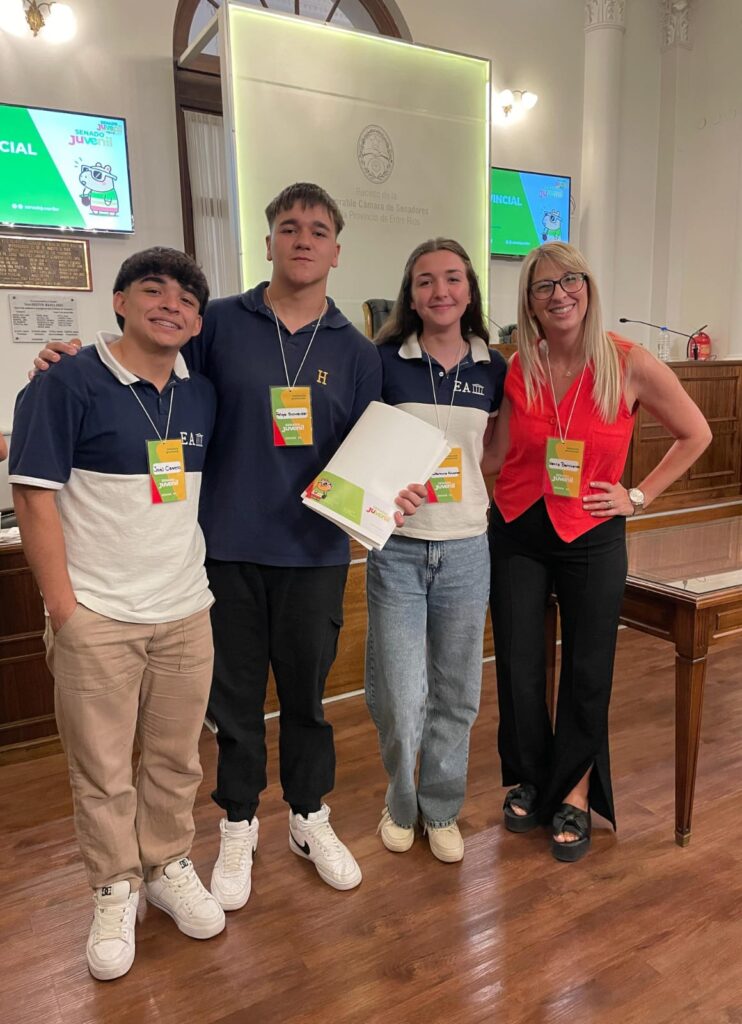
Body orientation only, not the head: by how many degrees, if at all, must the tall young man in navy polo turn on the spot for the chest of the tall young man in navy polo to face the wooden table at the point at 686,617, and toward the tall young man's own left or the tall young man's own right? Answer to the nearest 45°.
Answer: approximately 90° to the tall young man's own left

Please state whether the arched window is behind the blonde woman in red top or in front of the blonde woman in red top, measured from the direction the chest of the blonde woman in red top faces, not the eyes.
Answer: behind

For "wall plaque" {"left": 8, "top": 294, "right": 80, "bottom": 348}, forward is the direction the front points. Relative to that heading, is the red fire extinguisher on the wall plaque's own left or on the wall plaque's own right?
on the wall plaque's own left

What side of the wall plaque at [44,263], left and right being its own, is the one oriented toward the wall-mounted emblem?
left

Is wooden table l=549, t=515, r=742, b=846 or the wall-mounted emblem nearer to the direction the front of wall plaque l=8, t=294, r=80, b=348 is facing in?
the wooden table

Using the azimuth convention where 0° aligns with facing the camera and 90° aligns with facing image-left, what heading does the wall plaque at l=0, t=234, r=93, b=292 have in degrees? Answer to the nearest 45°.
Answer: approximately 0°

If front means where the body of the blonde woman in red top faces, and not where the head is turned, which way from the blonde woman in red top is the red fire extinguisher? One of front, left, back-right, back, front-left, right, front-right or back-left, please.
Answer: back

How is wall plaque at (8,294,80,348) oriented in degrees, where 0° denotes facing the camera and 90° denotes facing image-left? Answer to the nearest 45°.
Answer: approximately 0°

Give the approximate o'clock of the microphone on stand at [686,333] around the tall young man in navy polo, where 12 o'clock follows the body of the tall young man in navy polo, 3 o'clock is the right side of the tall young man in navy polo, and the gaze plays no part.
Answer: The microphone on stand is roughly at 7 o'clock from the tall young man in navy polo.
